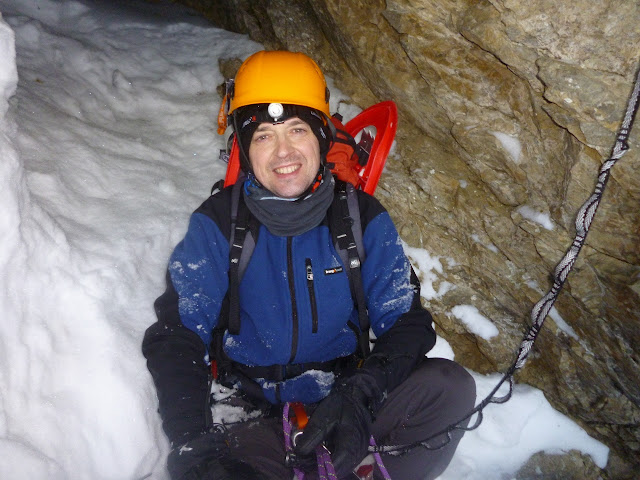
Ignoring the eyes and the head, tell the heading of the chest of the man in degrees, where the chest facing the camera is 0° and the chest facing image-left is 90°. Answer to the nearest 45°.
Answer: approximately 0°
